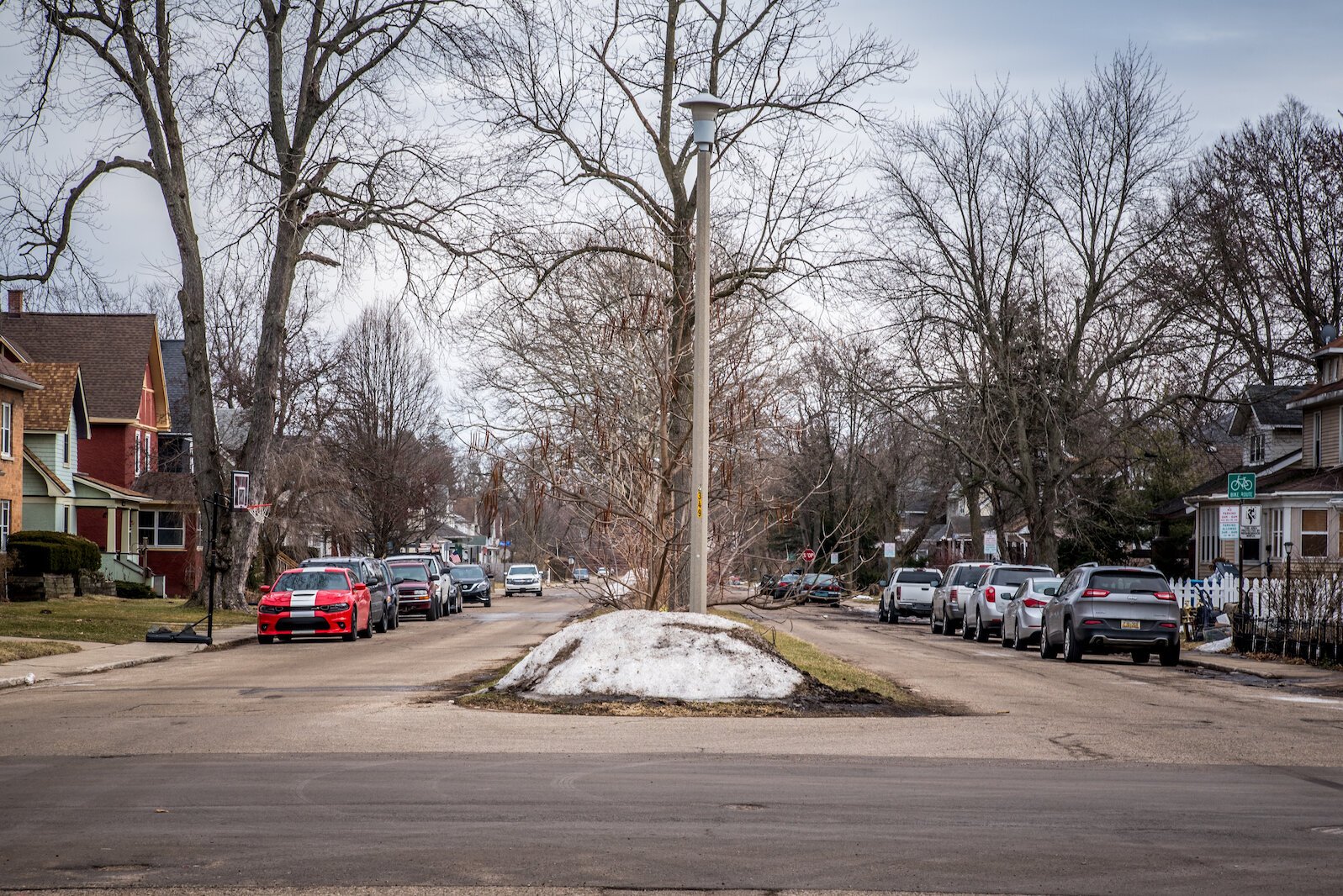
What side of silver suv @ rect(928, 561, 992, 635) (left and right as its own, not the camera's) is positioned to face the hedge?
left

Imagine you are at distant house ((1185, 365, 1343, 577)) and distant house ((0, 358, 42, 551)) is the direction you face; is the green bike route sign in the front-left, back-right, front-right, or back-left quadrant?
front-left

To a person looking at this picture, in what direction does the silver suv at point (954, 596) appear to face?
facing away from the viewer

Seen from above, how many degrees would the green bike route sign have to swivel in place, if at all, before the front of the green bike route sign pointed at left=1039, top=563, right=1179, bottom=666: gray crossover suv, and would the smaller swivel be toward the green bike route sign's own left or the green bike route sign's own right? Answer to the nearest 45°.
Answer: approximately 45° to the green bike route sign's own right

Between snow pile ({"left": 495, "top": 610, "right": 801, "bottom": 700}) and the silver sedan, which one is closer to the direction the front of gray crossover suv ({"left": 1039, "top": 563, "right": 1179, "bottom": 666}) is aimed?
the silver sedan

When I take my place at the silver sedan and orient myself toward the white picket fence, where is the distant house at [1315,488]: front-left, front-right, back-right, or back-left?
front-left

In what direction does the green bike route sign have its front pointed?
toward the camera

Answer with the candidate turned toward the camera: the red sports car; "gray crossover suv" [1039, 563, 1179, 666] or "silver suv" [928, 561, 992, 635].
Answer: the red sports car

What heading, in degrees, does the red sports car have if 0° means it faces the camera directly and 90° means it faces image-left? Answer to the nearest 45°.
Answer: approximately 0°

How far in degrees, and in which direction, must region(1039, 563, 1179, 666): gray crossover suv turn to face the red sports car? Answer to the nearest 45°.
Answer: approximately 90° to its left

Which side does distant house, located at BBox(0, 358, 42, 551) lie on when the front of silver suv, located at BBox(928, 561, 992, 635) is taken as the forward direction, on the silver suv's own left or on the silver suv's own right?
on the silver suv's own left

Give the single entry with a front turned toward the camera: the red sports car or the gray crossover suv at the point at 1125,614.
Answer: the red sports car

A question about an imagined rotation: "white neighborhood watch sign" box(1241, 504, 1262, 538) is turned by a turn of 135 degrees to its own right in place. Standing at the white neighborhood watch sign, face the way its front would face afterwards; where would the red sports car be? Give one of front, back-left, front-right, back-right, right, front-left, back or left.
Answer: front-left
